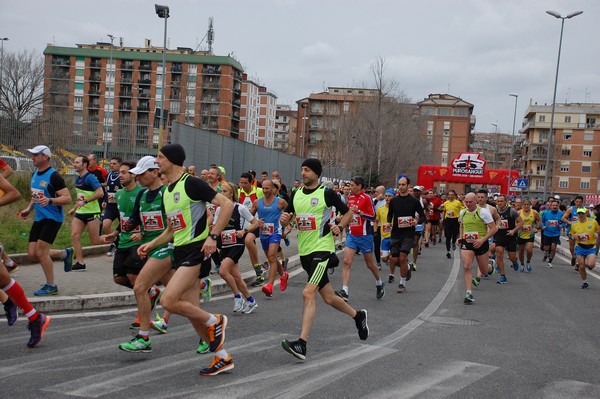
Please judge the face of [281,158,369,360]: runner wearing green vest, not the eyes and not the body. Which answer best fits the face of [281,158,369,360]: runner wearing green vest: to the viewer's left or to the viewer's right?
to the viewer's left

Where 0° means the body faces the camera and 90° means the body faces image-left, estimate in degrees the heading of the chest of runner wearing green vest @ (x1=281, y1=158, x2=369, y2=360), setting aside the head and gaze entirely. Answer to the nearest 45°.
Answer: approximately 45°

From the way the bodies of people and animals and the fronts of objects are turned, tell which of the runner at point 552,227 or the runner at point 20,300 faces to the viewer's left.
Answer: the runner at point 20,300

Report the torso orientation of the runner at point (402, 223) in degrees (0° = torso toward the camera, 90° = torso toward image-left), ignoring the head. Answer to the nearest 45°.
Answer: approximately 0°

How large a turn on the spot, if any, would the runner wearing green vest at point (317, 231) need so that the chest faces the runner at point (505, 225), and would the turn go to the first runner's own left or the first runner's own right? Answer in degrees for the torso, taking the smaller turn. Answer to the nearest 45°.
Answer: approximately 180°

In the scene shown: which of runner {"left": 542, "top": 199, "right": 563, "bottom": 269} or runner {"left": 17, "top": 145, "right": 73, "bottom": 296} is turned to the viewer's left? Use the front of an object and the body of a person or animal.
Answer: runner {"left": 17, "top": 145, "right": 73, "bottom": 296}

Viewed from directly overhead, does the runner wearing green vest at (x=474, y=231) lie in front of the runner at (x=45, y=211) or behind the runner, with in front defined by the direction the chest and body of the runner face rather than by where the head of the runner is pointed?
behind

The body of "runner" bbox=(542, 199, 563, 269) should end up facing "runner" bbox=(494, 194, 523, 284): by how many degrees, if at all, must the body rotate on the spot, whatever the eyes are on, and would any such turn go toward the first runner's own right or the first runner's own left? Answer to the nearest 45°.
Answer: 0° — they already face them

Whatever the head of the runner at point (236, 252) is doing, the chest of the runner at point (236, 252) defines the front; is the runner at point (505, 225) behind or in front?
behind

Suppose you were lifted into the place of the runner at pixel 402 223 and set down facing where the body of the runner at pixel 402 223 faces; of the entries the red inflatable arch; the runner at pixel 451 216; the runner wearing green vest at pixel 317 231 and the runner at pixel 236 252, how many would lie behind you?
2
